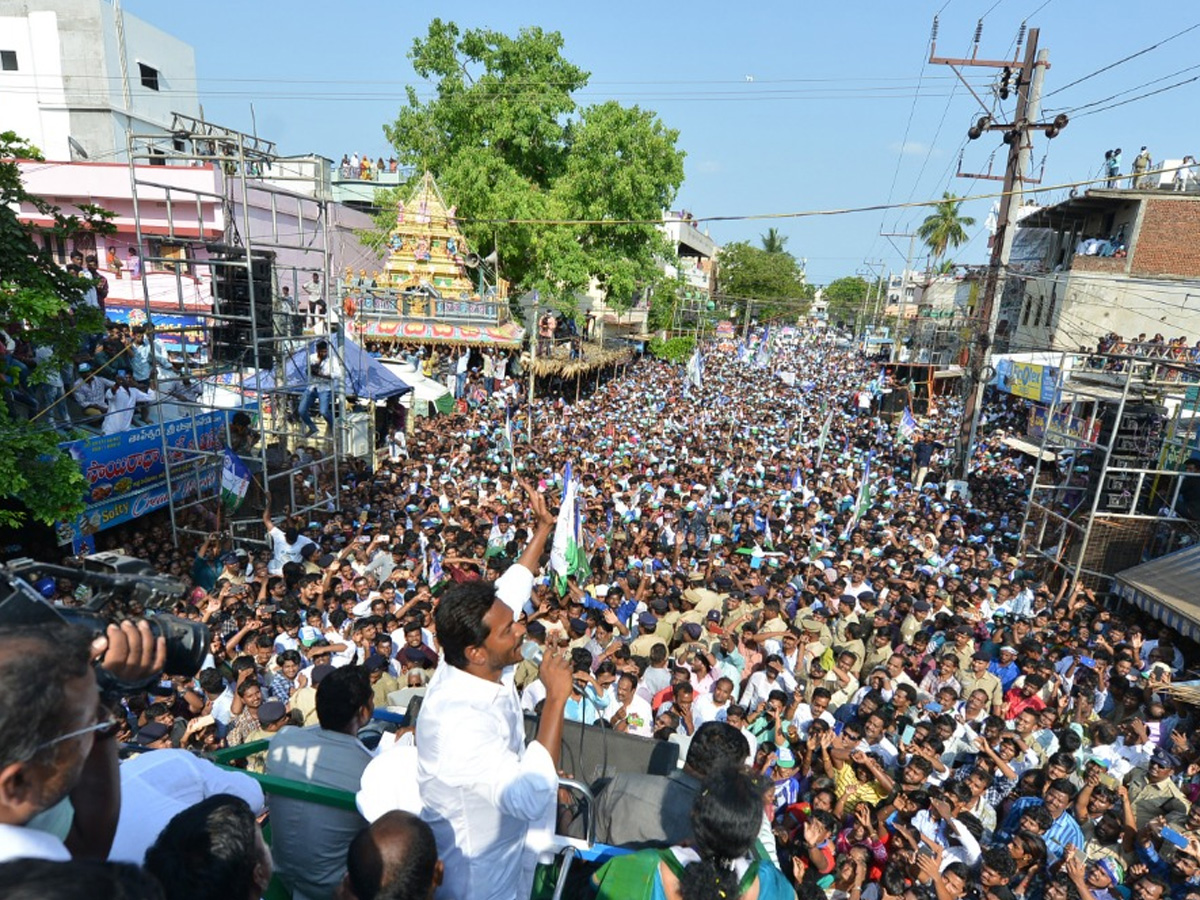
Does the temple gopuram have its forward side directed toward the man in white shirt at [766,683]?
yes

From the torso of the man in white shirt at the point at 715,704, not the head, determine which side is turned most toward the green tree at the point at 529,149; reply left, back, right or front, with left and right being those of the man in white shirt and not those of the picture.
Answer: back

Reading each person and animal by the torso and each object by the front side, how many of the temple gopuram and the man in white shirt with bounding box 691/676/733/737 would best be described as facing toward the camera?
2

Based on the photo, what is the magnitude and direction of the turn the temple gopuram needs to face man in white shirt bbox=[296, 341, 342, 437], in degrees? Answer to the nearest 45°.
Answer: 0° — it already faces them

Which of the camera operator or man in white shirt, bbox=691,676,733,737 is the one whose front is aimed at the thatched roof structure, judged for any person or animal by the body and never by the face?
the camera operator

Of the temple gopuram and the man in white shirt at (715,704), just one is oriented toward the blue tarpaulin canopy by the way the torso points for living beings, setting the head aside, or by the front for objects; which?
the temple gopuram

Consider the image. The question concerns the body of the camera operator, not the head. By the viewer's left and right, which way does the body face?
facing away from the viewer and to the right of the viewer

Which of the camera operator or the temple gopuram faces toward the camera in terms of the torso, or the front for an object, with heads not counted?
the temple gopuram

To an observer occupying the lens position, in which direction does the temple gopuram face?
facing the viewer

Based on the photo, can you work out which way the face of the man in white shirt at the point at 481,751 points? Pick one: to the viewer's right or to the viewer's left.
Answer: to the viewer's right

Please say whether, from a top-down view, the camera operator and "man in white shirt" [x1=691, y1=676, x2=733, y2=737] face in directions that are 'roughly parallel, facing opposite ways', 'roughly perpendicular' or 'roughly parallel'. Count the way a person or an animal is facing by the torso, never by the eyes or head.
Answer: roughly parallel, facing opposite ways

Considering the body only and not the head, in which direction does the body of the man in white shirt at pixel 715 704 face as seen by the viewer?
toward the camera

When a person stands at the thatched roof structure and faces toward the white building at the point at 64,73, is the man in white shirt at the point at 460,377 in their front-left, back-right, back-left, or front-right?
front-left

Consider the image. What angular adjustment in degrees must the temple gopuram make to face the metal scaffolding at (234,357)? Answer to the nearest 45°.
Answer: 0° — it already faces it

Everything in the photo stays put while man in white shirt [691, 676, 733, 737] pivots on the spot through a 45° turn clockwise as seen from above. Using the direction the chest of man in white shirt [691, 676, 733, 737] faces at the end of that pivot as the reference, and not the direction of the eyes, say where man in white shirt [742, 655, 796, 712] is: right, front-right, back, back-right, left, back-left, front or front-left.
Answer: back
